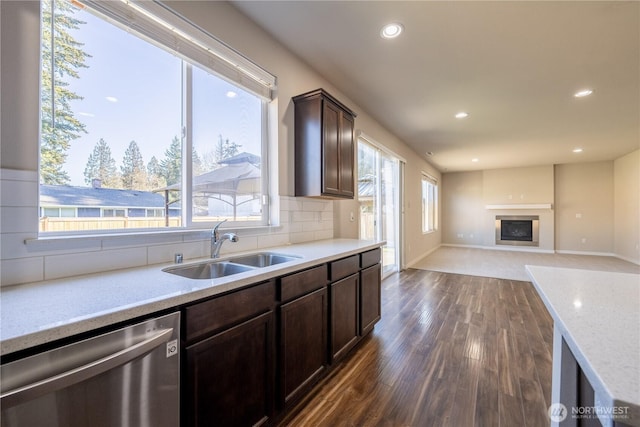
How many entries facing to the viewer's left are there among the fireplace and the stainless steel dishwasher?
0

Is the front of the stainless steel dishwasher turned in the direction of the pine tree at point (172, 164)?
no

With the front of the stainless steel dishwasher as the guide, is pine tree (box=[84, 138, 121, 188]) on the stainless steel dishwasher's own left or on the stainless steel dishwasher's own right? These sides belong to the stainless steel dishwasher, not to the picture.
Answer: on the stainless steel dishwasher's own left

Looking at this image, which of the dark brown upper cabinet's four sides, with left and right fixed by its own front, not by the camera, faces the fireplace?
left

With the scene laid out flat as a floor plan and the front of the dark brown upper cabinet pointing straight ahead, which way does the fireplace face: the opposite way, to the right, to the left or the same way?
to the right

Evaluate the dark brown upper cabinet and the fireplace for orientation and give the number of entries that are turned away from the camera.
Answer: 0

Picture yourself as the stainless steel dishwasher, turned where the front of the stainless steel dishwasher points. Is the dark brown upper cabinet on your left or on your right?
on your left

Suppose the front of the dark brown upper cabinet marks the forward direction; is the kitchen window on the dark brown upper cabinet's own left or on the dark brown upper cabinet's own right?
on the dark brown upper cabinet's own right

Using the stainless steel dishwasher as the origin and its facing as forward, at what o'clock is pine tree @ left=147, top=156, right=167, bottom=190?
The pine tree is roughly at 8 o'clock from the stainless steel dishwasher.

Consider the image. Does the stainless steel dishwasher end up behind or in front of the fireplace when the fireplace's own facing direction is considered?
in front

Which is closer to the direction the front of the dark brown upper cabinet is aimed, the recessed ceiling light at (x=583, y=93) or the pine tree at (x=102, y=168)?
the recessed ceiling light

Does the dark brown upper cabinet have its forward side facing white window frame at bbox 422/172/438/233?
no

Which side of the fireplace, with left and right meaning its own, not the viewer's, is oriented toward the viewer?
front

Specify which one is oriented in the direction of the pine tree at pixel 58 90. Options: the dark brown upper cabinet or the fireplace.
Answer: the fireplace

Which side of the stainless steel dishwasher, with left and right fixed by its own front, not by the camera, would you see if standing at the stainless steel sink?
left

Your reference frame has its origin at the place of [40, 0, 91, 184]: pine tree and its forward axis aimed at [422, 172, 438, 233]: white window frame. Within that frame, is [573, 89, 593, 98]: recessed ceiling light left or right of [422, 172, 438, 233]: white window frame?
right
